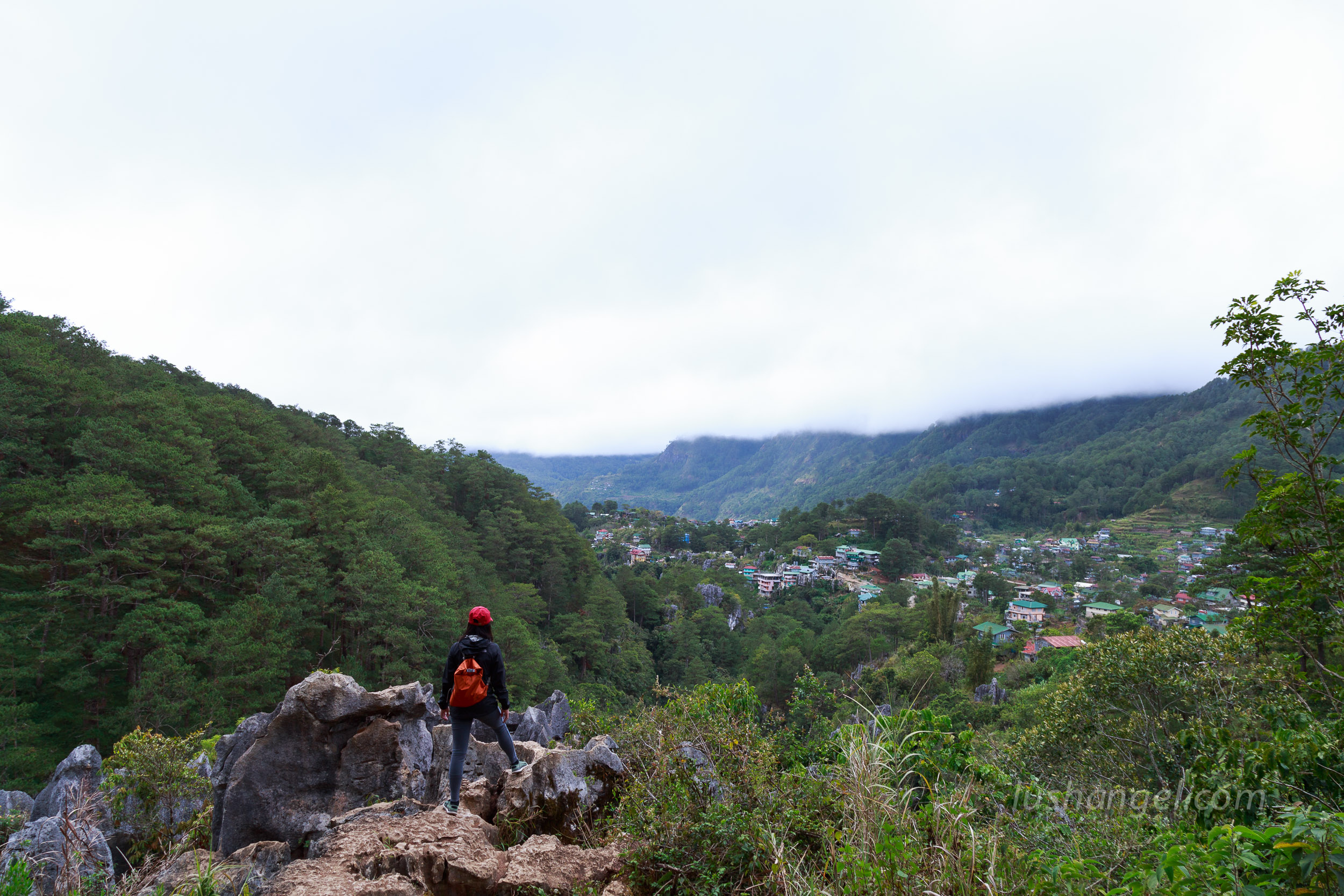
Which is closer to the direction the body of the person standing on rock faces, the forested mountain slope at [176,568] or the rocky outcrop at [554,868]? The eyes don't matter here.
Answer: the forested mountain slope

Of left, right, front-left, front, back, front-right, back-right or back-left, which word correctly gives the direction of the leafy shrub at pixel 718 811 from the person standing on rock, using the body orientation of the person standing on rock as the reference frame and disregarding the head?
back-right

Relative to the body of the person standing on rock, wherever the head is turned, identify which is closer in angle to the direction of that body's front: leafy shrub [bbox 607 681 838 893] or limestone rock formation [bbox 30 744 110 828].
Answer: the limestone rock formation

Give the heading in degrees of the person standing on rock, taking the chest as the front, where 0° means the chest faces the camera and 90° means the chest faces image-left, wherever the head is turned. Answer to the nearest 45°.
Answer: approximately 180°

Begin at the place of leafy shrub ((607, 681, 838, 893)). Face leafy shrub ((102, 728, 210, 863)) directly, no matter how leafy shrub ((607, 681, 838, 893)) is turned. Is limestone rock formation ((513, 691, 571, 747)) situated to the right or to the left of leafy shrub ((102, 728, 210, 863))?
right

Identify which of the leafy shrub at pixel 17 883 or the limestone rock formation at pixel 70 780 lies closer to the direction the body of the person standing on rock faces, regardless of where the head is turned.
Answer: the limestone rock formation

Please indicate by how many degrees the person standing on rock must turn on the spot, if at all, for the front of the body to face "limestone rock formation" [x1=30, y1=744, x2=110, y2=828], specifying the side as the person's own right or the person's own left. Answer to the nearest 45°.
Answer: approximately 45° to the person's own left

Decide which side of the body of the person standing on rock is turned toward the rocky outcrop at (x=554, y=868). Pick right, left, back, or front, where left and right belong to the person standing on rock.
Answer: back

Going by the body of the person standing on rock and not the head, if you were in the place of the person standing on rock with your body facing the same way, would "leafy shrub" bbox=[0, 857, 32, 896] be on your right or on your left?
on your left
